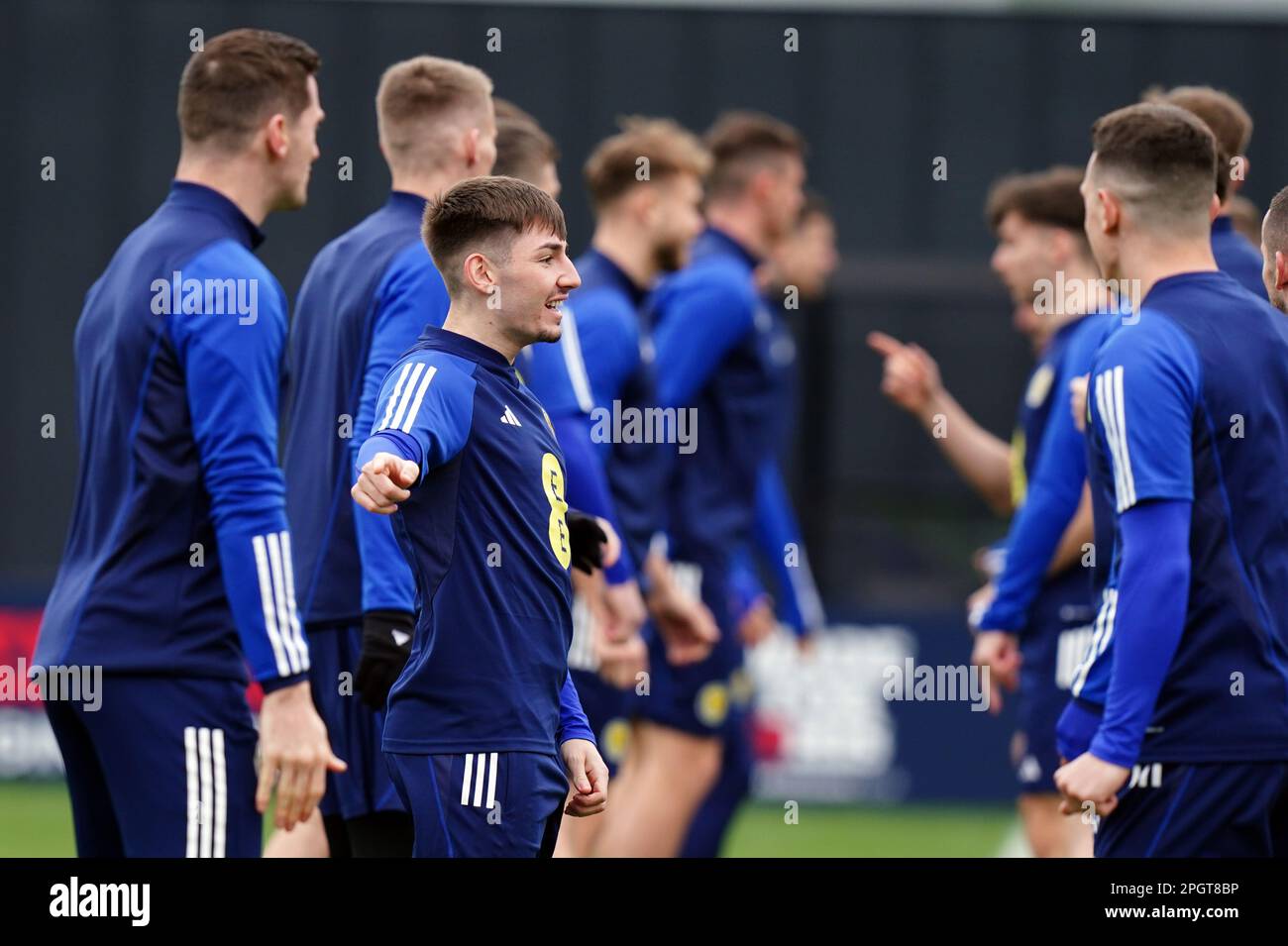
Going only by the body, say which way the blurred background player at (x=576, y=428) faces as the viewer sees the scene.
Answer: to the viewer's right

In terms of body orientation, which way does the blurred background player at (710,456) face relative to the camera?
to the viewer's right

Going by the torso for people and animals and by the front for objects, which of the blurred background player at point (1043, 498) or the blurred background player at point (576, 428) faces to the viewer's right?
the blurred background player at point (576, 428)

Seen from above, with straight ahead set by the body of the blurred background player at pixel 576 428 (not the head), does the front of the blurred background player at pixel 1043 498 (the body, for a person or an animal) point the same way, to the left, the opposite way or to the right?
the opposite way

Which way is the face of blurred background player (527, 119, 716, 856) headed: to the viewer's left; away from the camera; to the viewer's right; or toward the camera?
to the viewer's right

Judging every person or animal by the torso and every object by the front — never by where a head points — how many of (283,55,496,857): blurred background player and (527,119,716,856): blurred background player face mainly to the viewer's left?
0

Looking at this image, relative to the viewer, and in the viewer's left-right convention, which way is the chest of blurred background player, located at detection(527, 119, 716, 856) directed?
facing to the right of the viewer

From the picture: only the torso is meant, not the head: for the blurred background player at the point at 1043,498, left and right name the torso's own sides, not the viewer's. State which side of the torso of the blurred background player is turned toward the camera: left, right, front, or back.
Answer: left

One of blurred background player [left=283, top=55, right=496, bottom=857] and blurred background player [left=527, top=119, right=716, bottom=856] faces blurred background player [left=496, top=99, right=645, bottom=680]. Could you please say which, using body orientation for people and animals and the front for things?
blurred background player [left=283, top=55, right=496, bottom=857]

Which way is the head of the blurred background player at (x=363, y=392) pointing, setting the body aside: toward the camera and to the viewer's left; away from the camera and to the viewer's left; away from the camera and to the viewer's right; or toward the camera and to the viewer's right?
away from the camera and to the viewer's right
